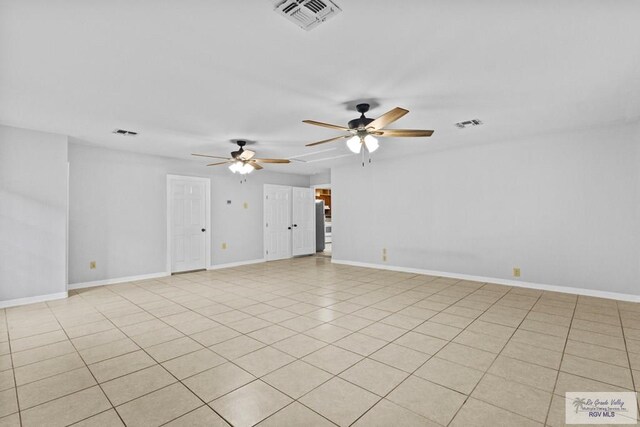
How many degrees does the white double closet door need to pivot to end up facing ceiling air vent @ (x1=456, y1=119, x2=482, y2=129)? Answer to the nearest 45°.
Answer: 0° — it already faces it

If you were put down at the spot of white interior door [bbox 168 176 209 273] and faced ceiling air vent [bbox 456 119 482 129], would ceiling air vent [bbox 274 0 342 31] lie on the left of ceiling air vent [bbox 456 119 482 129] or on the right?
right

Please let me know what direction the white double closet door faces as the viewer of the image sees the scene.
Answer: facing the viewer and to the right of the viewer

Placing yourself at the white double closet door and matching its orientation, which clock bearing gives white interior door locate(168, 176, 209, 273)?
The white interior door is roughly at 3 o'clock from the white double closet door.

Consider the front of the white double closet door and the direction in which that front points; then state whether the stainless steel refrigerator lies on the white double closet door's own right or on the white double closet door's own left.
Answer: on the white double closet door's own left

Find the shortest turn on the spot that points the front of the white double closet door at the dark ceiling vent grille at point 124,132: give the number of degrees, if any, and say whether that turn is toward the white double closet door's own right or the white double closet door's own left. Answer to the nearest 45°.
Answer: approximately 90° to the white double closet door's own right

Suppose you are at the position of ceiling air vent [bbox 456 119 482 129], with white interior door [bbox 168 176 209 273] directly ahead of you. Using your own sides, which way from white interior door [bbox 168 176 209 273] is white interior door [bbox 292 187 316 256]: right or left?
right

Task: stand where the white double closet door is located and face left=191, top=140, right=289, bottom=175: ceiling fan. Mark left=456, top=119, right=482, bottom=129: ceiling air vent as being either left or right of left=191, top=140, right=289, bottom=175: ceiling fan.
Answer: left

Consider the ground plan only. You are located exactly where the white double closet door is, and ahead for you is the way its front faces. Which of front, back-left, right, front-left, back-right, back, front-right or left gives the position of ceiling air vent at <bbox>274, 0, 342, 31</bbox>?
front-right
